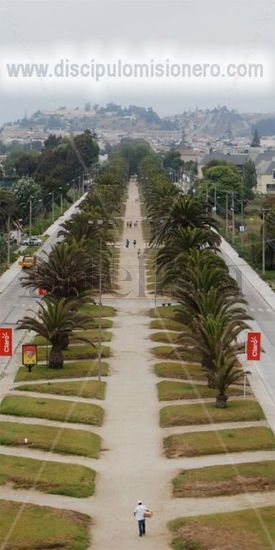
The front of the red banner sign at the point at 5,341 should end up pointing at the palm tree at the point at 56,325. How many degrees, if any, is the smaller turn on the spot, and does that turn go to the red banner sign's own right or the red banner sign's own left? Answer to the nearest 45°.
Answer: approximately 90° to the red banner sign's own left

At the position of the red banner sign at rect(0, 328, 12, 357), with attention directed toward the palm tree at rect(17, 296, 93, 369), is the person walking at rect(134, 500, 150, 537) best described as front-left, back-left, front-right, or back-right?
front-right

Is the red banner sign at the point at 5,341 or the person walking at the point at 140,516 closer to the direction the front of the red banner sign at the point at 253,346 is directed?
the person walking

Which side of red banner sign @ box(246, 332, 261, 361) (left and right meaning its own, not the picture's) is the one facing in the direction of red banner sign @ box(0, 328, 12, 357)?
right

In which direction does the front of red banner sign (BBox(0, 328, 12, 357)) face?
toward the camera

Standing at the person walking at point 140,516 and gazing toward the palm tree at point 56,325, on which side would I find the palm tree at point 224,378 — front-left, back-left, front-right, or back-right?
front-right

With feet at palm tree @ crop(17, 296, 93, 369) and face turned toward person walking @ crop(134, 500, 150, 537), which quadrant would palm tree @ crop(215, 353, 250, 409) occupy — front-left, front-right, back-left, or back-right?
front-left

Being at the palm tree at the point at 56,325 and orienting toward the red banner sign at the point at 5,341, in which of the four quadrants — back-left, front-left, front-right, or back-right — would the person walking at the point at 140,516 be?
back-left

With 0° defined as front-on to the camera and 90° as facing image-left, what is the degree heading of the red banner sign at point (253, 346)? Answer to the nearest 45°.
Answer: approximately 0°

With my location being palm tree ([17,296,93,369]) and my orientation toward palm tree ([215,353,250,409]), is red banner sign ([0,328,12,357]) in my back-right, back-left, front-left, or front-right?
back-right

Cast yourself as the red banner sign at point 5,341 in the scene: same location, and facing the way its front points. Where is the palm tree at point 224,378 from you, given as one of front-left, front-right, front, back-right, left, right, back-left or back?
front-left

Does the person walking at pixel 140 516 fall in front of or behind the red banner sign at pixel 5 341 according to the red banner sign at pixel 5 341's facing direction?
in front

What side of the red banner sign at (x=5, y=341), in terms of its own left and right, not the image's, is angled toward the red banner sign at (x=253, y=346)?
left

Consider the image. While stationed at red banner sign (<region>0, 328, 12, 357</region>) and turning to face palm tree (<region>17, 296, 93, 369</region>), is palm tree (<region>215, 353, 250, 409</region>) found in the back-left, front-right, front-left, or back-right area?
front-right

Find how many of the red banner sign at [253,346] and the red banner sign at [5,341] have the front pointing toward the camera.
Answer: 2

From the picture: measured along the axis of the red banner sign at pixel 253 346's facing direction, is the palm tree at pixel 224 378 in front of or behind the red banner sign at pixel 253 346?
in front
